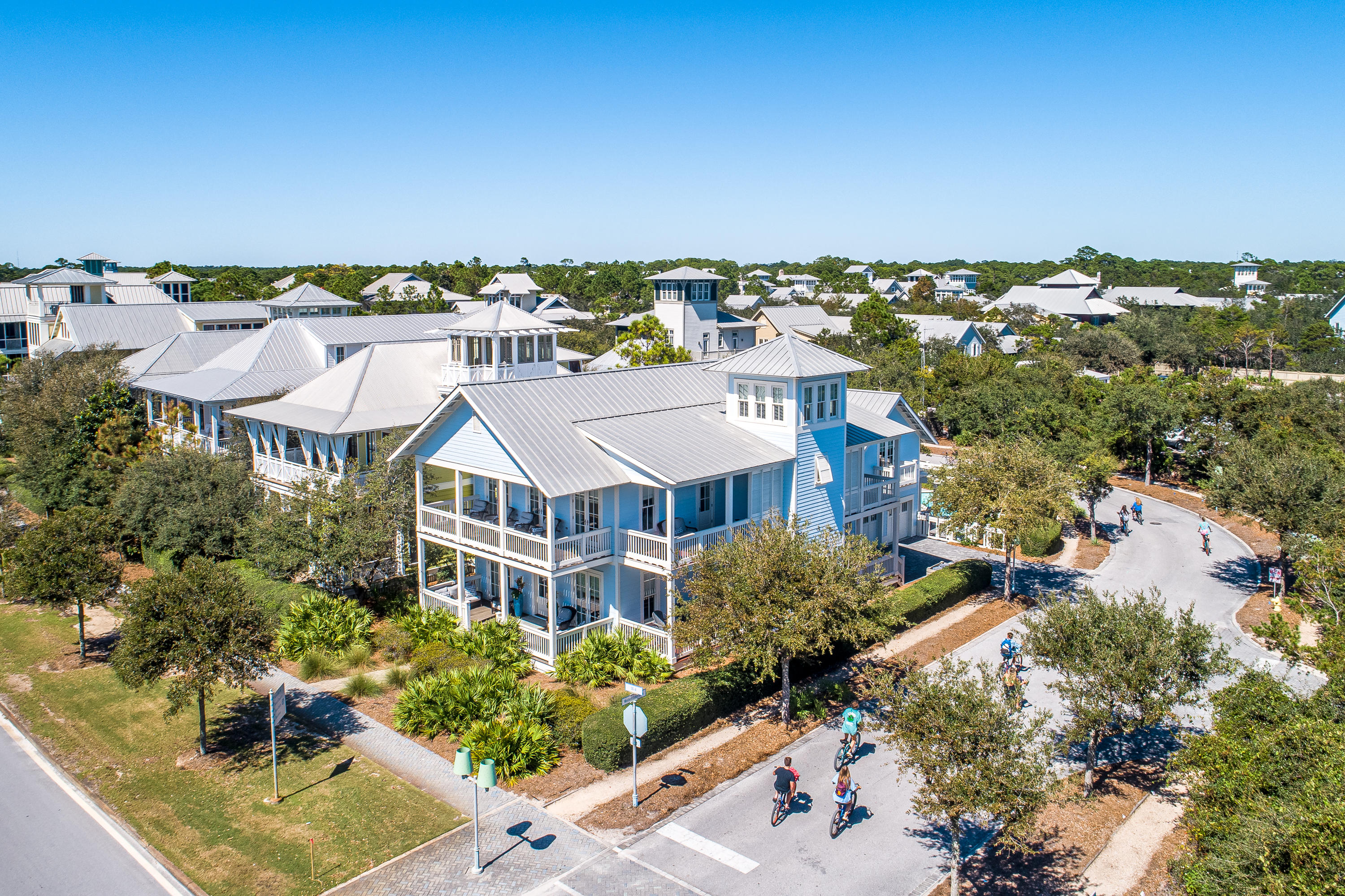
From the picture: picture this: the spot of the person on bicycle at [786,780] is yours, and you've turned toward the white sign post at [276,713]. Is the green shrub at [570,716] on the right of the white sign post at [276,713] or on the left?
right

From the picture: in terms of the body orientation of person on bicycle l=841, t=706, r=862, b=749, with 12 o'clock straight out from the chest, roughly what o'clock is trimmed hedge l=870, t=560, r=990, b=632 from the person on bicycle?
The trimmed hedge is roughly at 11 o'clock from the person on bicycle.

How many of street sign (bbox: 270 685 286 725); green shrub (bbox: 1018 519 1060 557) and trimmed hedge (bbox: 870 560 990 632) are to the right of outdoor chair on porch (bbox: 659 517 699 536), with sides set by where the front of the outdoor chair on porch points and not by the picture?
1

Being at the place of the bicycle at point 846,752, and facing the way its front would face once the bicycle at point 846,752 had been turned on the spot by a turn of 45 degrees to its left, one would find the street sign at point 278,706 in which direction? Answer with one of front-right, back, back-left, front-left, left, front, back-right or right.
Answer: left

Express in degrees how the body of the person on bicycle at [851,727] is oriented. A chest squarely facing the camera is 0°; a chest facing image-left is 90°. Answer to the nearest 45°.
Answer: approximately 225°

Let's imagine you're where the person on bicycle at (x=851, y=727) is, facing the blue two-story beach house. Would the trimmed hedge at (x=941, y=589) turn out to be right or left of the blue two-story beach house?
right

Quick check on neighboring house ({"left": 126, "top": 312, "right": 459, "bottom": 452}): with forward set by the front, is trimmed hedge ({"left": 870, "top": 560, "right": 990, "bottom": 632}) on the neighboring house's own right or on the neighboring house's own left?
on the neighboring house's own left

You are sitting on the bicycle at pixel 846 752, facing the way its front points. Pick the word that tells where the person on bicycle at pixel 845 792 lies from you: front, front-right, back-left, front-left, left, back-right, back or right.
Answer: back-right

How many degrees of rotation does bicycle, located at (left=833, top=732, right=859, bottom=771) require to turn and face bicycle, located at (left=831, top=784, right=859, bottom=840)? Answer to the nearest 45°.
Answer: approximately 135° to its right

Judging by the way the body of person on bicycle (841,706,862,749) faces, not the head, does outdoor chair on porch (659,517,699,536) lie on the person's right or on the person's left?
on the person's left

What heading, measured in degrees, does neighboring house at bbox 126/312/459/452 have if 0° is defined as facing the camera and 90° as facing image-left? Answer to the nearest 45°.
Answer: approximately 45°
